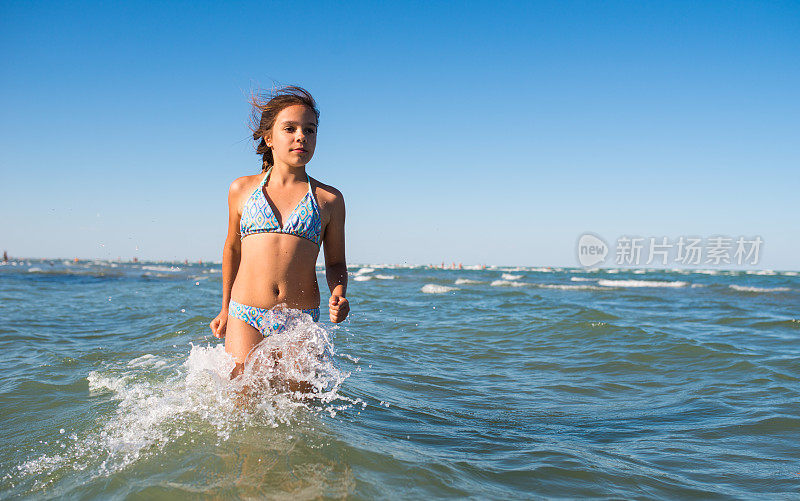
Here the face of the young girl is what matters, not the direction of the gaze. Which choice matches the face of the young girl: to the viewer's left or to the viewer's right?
to the viewer's right

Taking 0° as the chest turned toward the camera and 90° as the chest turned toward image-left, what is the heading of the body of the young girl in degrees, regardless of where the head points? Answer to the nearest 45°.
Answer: approximately 0°
